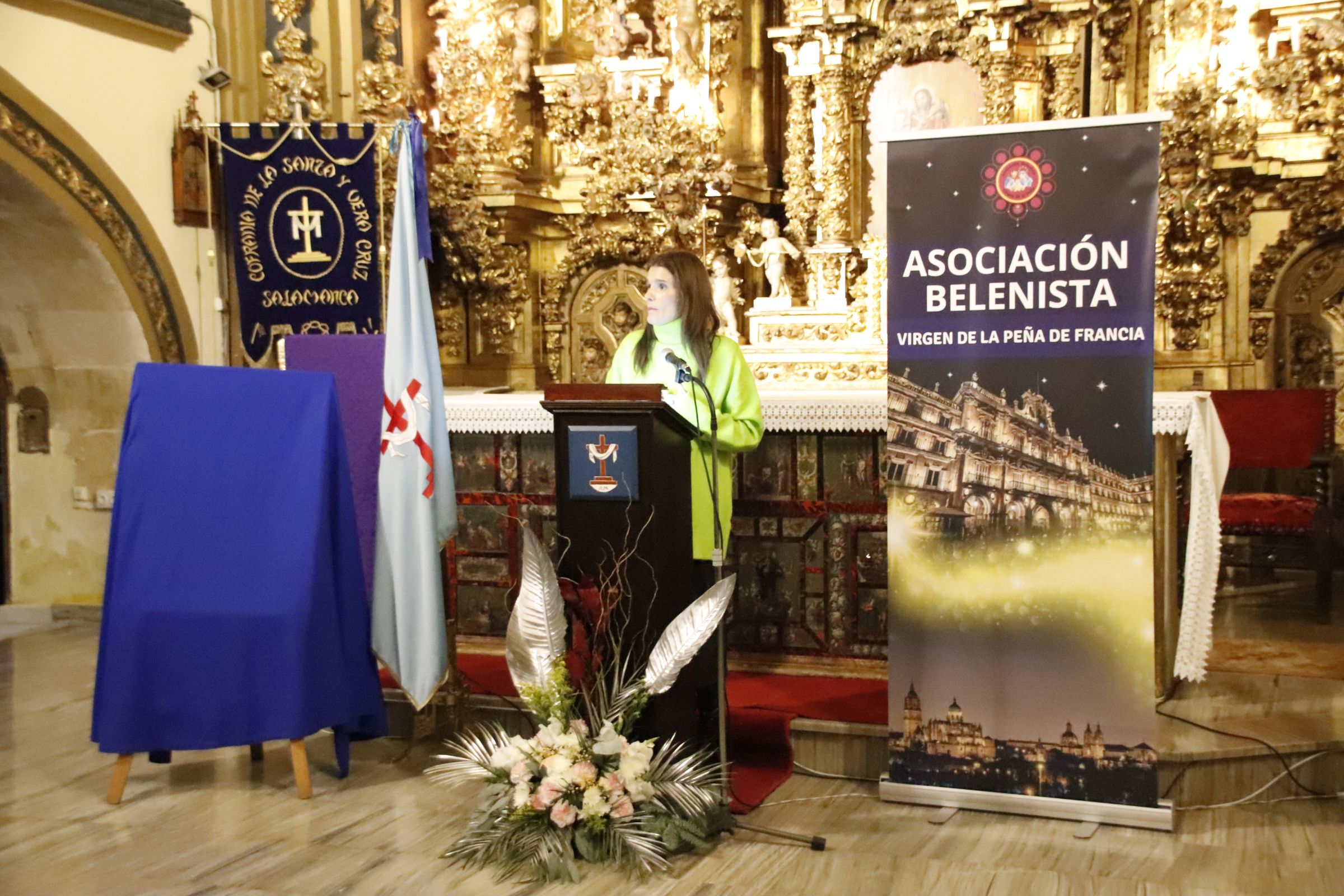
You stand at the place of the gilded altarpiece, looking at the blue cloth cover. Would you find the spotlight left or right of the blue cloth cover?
right

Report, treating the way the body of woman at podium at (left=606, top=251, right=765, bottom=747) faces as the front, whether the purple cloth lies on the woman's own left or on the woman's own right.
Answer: on the woman's own right

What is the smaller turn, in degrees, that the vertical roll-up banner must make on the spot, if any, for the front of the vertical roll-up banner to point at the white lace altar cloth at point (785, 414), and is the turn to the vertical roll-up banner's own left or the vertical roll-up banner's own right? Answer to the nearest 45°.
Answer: approximately 135° to the vertical roll-up banner's own right

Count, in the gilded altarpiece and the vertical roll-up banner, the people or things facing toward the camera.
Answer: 2

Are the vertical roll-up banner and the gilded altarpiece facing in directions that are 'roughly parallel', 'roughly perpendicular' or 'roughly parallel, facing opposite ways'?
roughly parallel

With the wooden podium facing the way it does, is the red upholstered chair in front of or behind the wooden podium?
behind

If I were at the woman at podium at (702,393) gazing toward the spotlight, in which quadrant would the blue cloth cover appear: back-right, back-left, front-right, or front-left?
front-left

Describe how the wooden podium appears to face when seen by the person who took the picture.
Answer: facing the viewer and to the left of the viewer

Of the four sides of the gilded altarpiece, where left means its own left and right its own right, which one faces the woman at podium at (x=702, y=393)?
front

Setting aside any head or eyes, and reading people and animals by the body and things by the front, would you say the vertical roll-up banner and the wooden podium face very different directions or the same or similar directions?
same or similar directions

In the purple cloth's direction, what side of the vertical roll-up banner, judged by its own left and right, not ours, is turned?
right

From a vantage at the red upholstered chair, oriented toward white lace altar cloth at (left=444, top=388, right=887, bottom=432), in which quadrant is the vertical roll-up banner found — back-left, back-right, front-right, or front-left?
front-left

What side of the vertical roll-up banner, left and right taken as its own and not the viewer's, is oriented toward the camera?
front
